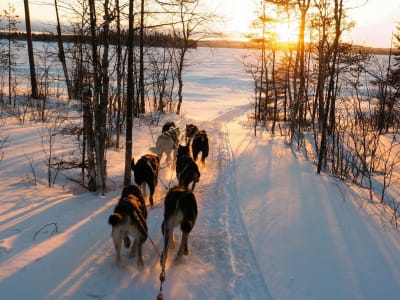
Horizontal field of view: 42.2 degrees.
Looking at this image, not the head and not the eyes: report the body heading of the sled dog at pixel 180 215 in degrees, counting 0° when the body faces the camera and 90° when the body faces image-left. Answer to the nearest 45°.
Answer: approximately 180°

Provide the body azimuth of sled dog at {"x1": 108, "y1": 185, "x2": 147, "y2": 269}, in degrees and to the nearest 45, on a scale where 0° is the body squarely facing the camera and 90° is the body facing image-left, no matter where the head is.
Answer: approximately 180°

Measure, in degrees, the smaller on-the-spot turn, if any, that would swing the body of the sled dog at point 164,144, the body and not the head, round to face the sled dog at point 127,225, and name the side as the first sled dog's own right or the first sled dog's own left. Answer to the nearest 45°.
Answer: approximately 135° to the first sled dog's own right

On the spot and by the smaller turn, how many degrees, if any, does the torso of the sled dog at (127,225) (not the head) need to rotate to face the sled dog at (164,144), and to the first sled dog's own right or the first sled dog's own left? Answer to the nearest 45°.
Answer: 0° — it already faces it

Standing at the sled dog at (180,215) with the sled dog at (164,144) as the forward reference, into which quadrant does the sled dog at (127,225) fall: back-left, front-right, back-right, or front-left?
back-left

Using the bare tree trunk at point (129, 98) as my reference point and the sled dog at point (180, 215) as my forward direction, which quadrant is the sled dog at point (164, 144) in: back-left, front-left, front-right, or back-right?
back-left

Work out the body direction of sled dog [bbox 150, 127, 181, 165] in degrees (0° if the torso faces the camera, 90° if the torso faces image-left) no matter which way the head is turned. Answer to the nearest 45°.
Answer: approximately 225°

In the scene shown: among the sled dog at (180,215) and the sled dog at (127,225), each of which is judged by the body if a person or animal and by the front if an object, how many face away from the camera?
2

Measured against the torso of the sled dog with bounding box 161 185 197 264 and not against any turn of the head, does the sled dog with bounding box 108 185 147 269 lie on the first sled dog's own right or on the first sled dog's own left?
on the first sled dog's own left

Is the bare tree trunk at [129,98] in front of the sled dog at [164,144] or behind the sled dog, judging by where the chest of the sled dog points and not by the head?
behind

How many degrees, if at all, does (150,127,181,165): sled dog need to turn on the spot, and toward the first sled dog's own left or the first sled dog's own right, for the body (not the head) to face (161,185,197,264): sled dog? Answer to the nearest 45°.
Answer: approximately 135° to the first sled dog's own right
